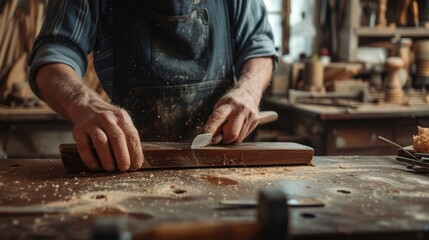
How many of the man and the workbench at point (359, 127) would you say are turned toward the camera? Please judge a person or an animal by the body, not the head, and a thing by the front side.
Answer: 2

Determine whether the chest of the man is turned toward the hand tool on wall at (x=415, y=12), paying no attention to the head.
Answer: no

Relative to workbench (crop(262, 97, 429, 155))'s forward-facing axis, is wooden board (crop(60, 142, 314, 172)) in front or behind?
in front

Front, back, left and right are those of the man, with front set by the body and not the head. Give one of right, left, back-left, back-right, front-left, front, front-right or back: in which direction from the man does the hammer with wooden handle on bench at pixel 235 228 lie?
front

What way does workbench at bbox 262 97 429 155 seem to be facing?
toward the camera

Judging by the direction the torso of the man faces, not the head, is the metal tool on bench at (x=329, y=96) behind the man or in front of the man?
behind

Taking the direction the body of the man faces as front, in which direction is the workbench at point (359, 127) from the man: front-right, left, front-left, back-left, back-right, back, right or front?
back-left

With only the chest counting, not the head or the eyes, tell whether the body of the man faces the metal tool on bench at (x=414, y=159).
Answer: no

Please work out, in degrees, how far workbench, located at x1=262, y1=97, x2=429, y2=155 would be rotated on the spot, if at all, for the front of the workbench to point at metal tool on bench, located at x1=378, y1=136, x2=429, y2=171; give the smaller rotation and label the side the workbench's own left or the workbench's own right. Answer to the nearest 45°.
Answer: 0° — it already faces it

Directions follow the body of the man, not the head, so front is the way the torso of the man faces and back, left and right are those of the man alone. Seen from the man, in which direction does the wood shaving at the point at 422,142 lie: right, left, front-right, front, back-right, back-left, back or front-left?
front-left

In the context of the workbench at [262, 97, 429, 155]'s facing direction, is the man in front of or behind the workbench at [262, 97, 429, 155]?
in front

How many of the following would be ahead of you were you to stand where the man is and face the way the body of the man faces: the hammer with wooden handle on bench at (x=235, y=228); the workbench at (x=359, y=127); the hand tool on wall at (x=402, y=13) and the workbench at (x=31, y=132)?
1

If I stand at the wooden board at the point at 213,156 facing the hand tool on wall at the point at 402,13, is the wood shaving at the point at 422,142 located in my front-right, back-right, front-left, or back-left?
front-right

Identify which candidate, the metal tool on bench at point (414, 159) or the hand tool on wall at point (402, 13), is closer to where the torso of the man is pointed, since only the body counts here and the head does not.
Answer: the metal tool on bench

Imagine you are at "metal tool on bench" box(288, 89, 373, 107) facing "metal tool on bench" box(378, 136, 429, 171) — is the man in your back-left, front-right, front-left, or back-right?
front-right

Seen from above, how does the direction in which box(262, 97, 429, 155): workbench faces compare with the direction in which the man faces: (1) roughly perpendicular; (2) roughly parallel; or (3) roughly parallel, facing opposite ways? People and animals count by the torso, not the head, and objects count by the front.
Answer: roughly parallel

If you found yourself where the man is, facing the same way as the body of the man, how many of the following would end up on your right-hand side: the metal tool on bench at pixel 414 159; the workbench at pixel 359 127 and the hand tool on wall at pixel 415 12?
0
